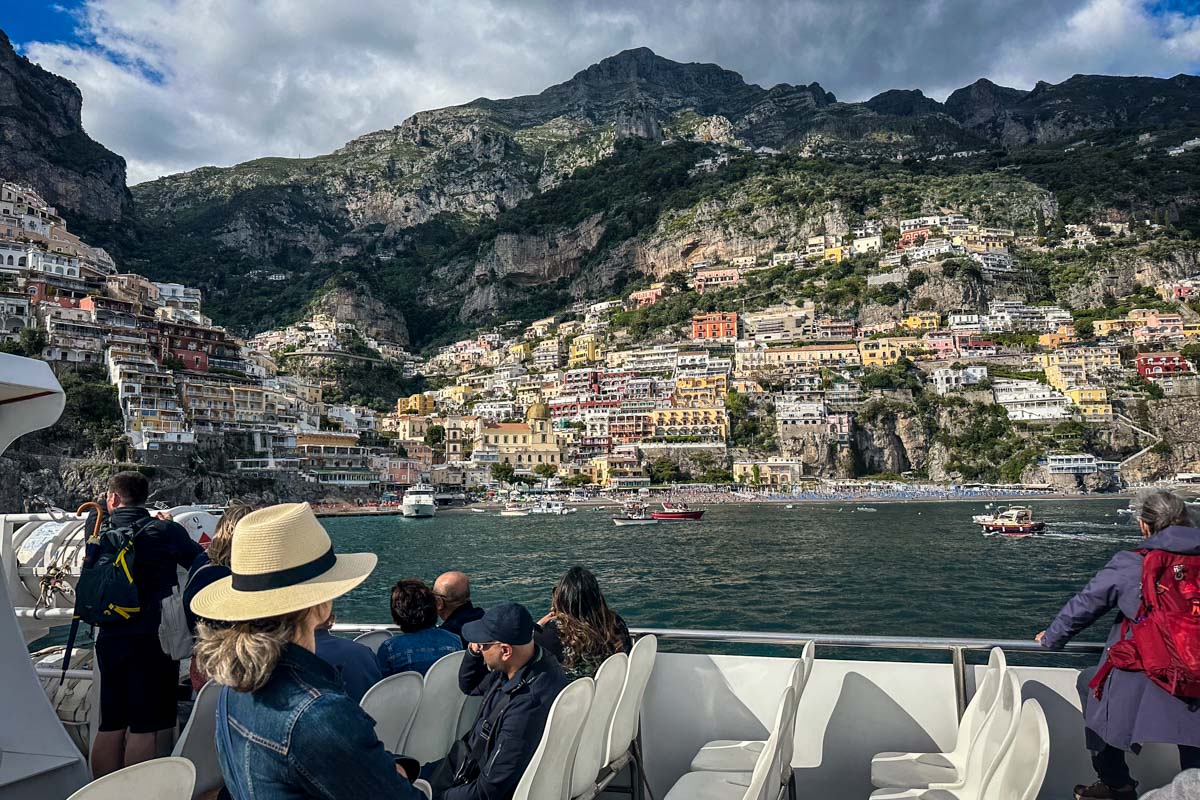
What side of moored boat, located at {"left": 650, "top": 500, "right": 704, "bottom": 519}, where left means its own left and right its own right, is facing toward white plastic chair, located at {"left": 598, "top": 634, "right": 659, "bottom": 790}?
right

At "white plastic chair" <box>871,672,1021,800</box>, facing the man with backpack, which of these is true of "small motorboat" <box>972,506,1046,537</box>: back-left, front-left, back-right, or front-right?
back-right

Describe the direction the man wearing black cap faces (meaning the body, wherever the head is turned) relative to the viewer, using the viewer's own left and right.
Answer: facing to the left of the viewer

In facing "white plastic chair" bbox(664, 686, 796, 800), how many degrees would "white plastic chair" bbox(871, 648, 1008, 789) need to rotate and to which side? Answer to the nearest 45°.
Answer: approximately 45° to its left

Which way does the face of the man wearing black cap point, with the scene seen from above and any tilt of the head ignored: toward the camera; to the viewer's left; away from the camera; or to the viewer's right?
to the viewer's left

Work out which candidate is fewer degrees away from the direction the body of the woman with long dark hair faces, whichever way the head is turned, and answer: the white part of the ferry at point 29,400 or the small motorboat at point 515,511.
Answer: the small motorboat
